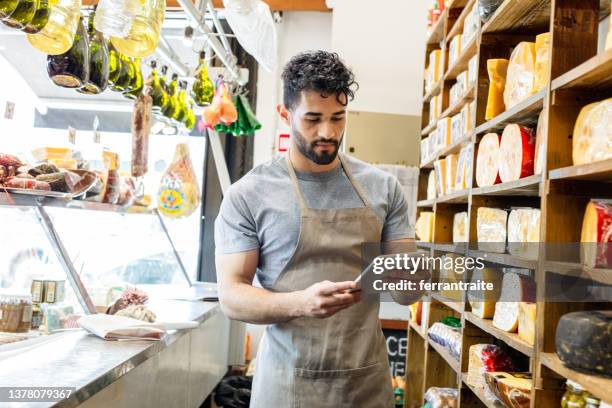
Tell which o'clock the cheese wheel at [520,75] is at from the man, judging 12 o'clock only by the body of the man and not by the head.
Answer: The cheese wheel is roughly at 10 o'clock from the man.

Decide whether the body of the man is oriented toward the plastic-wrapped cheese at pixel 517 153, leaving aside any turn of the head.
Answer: no

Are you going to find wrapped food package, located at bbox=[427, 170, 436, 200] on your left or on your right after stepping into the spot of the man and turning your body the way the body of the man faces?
on your left

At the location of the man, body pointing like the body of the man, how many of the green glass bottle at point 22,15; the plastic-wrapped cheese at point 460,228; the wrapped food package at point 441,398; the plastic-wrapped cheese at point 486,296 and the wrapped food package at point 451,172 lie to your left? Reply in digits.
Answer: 4

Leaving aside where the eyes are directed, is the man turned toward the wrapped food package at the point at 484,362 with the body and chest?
no

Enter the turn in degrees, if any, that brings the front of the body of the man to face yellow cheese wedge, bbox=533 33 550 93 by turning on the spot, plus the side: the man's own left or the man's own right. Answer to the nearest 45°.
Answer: approximately 45° to the man's own left

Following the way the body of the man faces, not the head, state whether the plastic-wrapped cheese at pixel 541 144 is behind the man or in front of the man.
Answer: in front

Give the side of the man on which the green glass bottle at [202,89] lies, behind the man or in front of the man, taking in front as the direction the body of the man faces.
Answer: behind

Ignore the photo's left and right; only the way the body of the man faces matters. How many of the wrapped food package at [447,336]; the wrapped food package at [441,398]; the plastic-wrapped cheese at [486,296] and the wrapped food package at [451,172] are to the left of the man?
4

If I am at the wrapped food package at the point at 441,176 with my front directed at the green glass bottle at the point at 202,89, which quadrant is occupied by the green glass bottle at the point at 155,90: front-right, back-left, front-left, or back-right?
front-left

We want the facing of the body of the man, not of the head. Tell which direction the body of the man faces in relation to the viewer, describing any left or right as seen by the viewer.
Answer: facing the viewer and to the right of the viewer

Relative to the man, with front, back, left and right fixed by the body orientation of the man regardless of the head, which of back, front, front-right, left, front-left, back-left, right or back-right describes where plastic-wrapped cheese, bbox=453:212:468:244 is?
left

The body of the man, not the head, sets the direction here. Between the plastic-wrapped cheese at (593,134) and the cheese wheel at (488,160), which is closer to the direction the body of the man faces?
the plastic-wrapped cheese

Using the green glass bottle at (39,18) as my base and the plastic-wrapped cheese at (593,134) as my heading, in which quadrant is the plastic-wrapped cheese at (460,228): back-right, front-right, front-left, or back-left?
front-left

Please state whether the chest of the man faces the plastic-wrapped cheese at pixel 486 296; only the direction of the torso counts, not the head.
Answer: no
